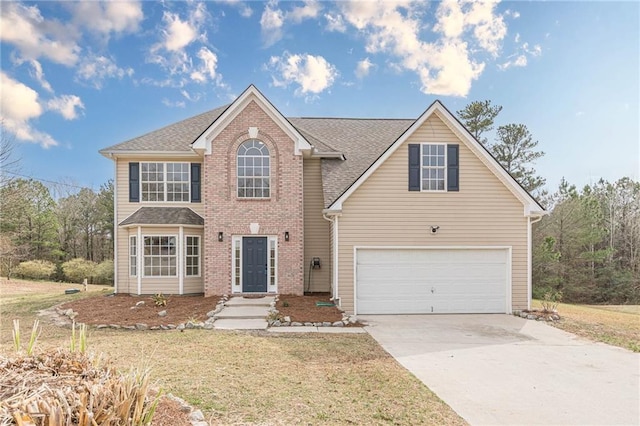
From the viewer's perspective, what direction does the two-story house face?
toward the camera

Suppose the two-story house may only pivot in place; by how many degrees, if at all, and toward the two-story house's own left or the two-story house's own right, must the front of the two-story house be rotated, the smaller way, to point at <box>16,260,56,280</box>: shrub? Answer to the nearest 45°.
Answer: approximately 135° to the two-story house's own right

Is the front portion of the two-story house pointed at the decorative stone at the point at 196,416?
yes

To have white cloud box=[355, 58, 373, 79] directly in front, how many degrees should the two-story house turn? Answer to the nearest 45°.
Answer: approximately 180°

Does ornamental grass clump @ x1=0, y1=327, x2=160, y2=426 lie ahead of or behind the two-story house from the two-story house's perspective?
ahead

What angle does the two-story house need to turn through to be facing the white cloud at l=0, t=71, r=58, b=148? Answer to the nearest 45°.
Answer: approximately 135° to its right

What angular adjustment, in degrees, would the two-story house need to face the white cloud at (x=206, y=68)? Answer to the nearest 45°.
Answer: approximately 135° to its right
